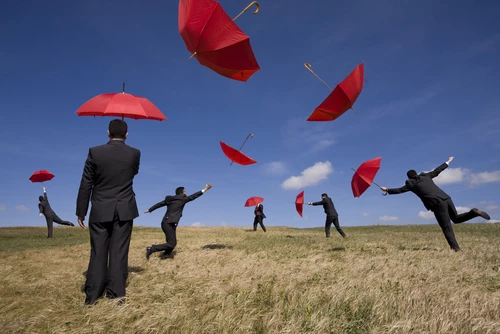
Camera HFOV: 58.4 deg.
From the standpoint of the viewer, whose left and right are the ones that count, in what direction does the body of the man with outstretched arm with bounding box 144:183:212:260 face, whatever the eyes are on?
facing away from the viewer and to the right of the viewer

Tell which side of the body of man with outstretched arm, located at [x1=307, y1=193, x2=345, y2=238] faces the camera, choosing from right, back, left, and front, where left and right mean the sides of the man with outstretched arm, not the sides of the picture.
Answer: left

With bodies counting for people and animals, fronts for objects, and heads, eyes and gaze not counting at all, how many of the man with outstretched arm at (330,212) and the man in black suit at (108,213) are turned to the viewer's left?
1

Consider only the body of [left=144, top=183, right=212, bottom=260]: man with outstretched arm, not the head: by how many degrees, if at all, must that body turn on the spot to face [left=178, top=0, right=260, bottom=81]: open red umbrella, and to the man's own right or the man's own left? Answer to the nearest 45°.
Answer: approximately 135° to the man's own right

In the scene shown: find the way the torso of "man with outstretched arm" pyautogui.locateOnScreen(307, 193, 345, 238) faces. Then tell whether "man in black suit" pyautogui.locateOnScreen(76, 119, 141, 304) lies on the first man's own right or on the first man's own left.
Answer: on the first man's own left

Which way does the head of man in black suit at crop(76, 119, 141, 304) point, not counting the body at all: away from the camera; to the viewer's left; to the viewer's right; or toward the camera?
away from the camera

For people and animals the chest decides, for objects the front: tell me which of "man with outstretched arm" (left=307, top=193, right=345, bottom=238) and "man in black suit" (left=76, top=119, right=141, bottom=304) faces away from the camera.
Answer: the man in black suit

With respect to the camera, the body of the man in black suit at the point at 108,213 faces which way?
away from the camera
